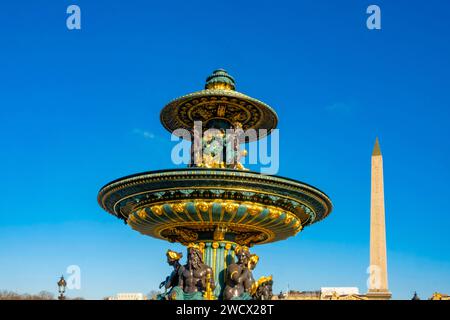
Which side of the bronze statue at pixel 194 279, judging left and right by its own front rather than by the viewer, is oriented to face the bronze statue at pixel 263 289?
left

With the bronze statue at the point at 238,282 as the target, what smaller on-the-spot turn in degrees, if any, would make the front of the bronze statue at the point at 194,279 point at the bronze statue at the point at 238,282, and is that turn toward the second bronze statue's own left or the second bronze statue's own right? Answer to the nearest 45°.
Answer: approximately 90° to the second bronze statue's own left

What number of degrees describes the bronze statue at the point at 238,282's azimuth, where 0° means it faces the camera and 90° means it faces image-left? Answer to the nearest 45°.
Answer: approximately 315°

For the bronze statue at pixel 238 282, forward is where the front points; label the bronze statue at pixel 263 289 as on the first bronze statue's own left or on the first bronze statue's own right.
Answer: on the first bronze statue's own left

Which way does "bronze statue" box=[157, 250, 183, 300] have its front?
to the viewer's left

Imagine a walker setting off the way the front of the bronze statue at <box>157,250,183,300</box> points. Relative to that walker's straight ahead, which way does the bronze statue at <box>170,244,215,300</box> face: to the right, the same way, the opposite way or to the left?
to the left

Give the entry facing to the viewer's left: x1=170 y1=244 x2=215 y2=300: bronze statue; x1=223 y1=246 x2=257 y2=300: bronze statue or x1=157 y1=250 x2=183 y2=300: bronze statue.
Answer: x1=157 y1=250 x2=183 y2=300: bronze statue

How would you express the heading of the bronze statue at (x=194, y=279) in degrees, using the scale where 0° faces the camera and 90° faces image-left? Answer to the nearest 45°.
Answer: approximately 0°
